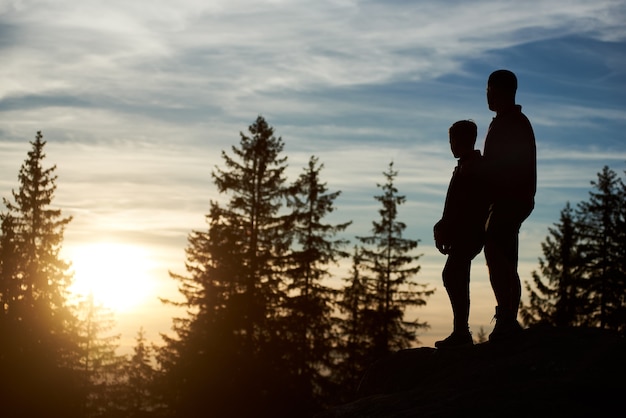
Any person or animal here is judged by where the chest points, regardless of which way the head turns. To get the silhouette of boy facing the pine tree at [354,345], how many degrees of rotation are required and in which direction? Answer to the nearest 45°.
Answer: approximately 90° to its right

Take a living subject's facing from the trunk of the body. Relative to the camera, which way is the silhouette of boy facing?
to the viewer's left

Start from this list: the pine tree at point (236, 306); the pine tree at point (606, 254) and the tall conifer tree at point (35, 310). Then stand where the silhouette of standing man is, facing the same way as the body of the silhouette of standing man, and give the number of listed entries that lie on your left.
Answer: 0

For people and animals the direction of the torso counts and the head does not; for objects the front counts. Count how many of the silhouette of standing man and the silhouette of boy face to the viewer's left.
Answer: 2

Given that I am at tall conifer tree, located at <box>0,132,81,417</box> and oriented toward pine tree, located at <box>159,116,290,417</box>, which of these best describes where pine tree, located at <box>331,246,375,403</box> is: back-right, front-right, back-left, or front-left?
front-left

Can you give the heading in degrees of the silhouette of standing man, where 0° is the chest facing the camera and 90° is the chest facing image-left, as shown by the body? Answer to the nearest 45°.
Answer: approximately 90°

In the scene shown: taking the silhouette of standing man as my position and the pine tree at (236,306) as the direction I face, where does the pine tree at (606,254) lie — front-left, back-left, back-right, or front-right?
front-right

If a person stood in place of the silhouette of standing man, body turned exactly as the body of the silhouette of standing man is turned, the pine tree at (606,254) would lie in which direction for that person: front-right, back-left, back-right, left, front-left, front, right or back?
right

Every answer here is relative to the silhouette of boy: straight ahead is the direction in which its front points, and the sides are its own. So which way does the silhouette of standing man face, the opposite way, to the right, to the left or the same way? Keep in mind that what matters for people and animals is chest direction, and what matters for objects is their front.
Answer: the same way
